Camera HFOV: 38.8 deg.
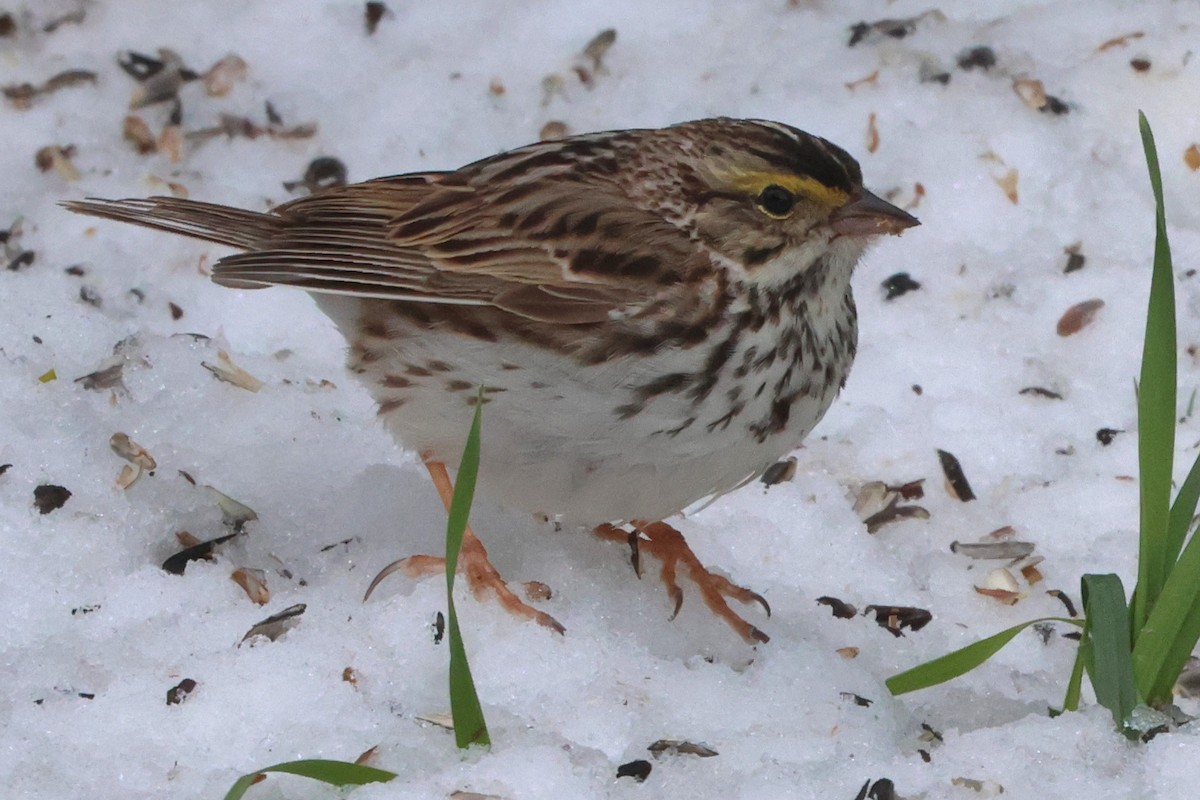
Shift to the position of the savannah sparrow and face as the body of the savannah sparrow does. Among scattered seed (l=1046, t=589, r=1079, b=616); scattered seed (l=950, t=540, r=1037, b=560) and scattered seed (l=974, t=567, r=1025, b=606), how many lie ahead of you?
3

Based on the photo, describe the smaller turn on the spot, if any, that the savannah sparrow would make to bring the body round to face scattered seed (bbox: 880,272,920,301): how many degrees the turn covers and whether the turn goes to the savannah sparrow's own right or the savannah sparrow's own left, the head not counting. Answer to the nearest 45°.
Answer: approximately 45° to the savannah sparrow's own left

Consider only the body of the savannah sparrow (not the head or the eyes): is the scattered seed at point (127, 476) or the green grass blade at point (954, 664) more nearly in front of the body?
the green grass blade

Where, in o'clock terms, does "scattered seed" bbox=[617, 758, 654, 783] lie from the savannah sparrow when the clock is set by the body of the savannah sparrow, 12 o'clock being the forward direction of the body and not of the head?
The scattered seed is roughly at 3 o'clock from the savannah sparrow.

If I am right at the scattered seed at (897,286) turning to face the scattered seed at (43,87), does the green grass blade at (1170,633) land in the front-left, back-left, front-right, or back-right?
back-left

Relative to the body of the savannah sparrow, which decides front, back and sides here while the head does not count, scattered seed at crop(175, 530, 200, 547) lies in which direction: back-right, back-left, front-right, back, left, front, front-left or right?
back

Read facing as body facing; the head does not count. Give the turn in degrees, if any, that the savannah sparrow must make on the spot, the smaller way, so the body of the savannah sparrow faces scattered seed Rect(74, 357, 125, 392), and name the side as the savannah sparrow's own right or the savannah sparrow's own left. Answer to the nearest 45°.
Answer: approximately 135° to the savannah sparrow's own left

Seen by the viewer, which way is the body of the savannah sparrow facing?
to the viewer's right

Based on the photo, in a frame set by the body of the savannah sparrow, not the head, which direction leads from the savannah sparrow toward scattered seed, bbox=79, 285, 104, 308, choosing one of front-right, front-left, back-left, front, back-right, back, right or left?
back-left

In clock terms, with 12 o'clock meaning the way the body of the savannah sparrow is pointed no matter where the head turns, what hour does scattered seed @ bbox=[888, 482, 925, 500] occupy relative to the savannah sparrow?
The scattered seed is roughly at 11 o'clock from the savannah sparrow.

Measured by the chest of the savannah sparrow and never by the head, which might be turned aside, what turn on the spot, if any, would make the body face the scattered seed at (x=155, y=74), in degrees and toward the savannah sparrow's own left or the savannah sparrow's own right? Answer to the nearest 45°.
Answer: approximately 135° to the savannah sparrow's own left

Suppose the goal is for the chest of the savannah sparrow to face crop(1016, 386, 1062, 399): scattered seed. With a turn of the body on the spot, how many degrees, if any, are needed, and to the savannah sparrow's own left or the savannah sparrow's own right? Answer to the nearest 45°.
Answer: approximately 45° to the savannah sparrow's own left
